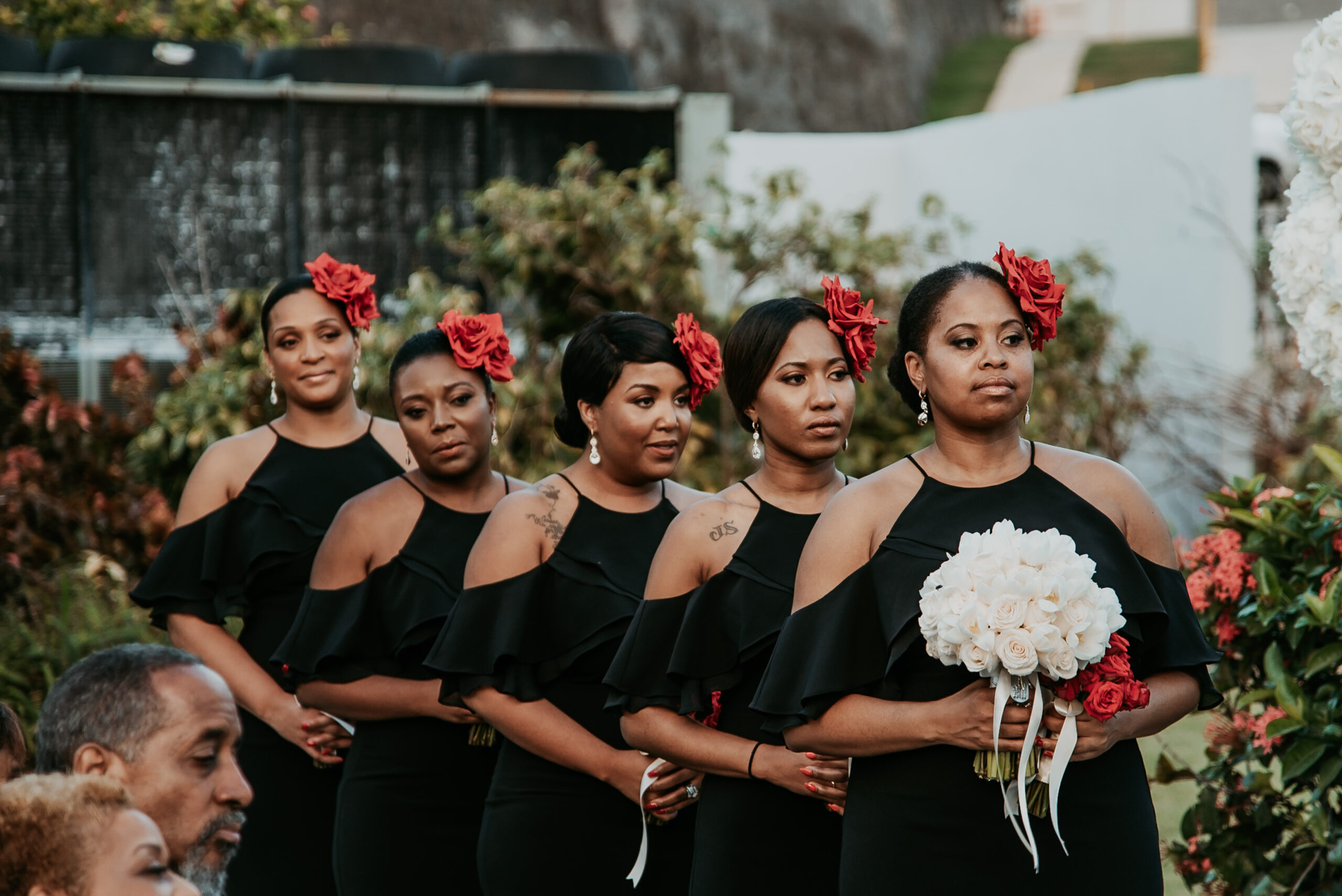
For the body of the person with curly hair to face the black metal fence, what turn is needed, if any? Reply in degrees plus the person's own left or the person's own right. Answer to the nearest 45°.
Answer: approximately 90° to the person's own left

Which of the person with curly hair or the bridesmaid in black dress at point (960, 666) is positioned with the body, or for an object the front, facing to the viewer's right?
the person with curly hair

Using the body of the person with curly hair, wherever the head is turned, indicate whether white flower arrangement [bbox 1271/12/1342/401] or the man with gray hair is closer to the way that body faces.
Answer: the white flower arrangement

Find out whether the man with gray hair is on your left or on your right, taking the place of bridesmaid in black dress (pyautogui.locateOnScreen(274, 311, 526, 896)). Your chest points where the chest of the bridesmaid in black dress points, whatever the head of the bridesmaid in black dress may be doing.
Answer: on your right

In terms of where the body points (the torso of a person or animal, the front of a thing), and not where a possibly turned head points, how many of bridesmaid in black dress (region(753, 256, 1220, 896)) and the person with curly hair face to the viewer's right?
1

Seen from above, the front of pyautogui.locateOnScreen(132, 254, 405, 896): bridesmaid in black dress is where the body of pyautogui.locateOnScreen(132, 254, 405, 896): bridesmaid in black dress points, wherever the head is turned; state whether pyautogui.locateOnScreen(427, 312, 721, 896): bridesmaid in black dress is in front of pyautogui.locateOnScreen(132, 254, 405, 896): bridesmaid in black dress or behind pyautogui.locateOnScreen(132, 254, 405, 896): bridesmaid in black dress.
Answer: in front

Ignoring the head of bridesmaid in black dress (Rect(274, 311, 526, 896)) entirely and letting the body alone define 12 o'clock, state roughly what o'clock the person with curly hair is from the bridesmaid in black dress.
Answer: The person with curly hair is roughly at 2 o'clock from the bridesmaid in black dress.

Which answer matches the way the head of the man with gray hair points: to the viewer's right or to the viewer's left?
to the viewer's right

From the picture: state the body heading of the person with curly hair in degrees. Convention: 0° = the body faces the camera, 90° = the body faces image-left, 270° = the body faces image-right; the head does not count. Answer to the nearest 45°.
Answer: approximately 270°

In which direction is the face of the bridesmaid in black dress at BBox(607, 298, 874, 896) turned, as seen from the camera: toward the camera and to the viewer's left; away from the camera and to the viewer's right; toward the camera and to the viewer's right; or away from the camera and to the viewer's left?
toward the camera and to the viewer's right

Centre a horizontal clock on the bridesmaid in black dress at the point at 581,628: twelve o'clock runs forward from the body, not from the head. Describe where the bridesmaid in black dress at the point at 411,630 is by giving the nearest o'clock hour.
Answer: the bridesmaid in black dress at the point at 411,630 is roughly at 6 o'clock from the bridesmaid in black dress at the point at 581,628.

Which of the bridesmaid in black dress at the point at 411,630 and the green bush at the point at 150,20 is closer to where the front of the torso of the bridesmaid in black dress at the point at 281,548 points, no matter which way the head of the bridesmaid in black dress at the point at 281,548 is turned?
the bridesmaid in black dress

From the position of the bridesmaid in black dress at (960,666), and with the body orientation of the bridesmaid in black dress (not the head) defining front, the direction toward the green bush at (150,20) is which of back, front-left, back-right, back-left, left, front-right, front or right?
back-right

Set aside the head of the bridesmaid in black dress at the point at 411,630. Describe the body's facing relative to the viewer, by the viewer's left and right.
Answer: facing the viewer and to the right of the viewer
